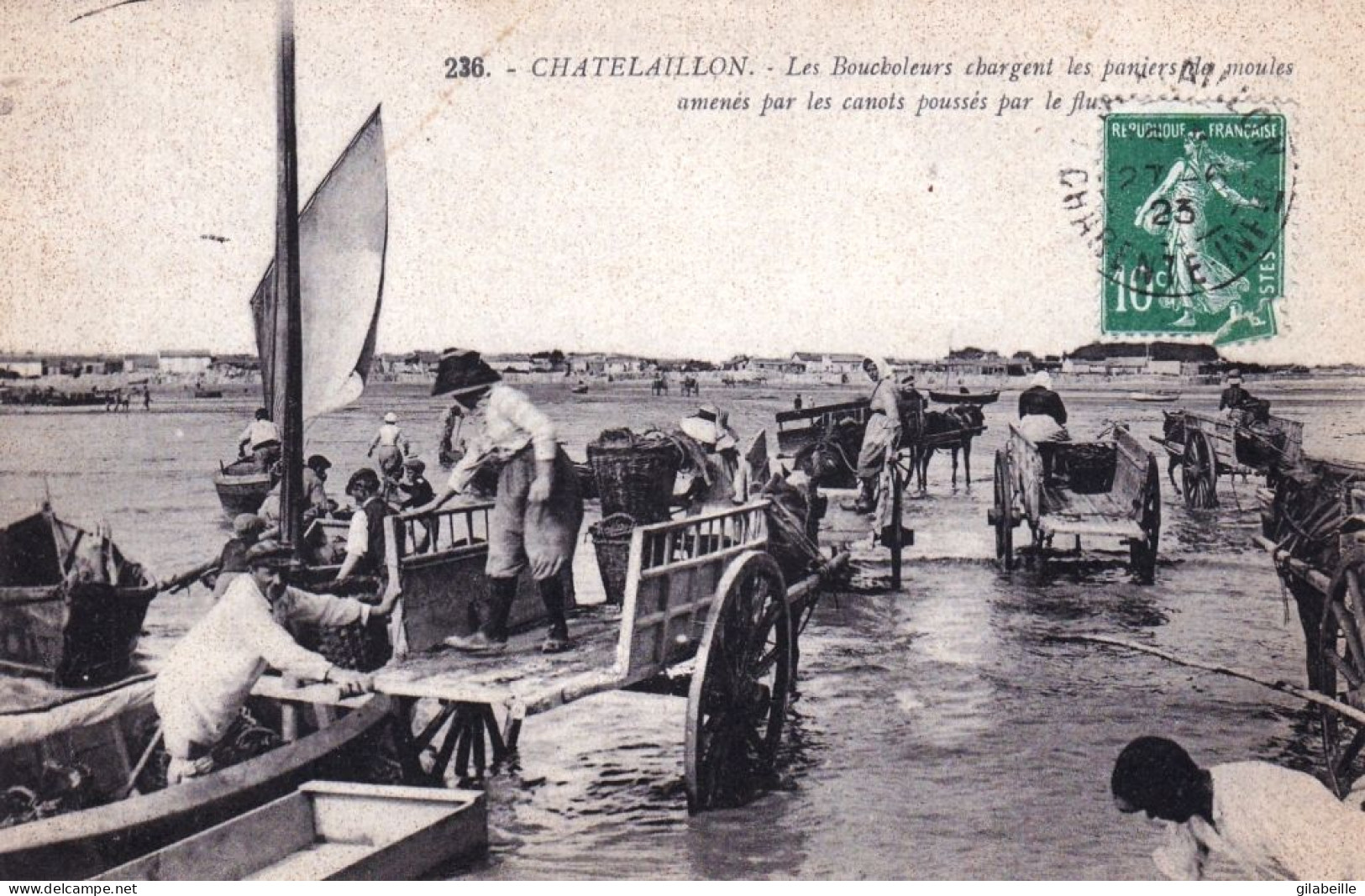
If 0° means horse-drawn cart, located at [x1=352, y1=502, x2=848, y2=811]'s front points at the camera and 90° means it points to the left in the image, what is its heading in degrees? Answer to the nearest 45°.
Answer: approximately 225°

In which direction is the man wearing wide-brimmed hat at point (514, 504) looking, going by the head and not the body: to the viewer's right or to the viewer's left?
to the viewer's left

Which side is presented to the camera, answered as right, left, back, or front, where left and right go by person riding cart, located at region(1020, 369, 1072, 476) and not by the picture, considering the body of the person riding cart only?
back

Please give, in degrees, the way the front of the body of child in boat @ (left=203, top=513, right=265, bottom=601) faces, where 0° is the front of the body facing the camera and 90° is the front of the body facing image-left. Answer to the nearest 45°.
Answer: approximately 270°

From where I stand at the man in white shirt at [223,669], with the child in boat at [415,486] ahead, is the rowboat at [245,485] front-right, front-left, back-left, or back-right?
front-left

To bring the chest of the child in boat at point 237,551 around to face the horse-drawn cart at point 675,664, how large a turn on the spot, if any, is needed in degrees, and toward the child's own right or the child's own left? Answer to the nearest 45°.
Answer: approximately 45° to the child's own right

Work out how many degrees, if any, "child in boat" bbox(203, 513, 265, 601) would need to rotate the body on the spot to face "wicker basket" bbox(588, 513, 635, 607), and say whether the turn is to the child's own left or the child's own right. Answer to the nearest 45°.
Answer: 0° — they already face it

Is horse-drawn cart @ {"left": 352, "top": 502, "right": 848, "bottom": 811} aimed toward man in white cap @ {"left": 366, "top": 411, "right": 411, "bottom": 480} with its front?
no

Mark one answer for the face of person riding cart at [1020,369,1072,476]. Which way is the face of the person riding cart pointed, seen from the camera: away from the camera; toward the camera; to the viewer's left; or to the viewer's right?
away from the camera

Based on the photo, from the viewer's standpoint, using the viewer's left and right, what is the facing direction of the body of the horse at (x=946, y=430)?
facing away from the viewer and to the right of the viewer

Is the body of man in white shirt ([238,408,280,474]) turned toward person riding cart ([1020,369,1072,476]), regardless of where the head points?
no

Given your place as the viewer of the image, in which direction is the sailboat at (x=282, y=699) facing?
facing away from the viewer and to the right of the viewer
